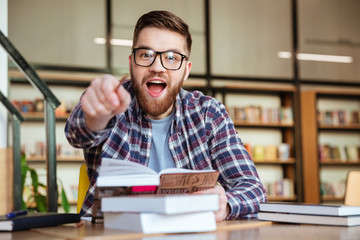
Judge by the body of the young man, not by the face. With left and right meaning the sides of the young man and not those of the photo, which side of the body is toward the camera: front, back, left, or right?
front

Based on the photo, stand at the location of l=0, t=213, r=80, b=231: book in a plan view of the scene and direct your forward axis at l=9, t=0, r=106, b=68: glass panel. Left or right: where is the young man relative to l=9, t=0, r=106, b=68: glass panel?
right

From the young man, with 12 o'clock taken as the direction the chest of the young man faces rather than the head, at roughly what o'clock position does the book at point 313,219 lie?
The book is roughly at 11 o'clock from the young man.

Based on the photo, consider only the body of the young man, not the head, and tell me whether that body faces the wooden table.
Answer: yes

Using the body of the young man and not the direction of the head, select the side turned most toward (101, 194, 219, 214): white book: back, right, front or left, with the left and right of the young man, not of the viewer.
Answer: front

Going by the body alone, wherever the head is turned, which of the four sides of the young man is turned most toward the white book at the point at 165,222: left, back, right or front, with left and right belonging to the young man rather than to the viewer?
front

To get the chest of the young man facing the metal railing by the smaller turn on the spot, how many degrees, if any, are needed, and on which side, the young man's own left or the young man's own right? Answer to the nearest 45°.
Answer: approximately 135° to the young man's own right

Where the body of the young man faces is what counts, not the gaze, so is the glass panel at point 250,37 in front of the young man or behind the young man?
behind

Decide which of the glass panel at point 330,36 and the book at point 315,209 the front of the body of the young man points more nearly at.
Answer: the book

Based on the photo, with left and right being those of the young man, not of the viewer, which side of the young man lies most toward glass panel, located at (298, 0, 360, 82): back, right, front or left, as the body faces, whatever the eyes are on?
back

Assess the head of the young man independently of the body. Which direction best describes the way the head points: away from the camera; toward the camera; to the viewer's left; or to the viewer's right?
toward the camera

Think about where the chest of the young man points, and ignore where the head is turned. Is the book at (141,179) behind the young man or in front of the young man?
in front

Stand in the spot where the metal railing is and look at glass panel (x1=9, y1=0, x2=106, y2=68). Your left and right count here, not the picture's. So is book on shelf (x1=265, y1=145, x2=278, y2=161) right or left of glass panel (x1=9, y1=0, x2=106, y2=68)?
right
